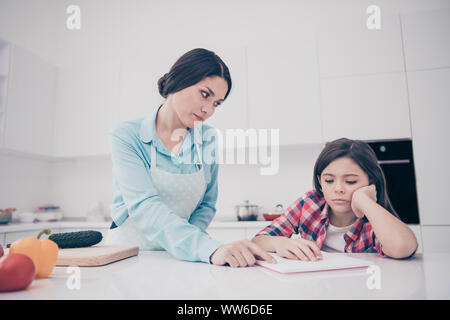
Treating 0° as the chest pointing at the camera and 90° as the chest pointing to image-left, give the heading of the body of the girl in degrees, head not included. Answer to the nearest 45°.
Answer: approximately 0°

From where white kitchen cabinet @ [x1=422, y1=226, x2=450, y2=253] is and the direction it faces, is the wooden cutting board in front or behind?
in front

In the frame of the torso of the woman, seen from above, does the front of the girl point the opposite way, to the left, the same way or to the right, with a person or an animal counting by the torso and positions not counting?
to the right

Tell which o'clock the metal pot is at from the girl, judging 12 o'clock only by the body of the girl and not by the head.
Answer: The metal pot is roughly at 5 o'clock from the girl.

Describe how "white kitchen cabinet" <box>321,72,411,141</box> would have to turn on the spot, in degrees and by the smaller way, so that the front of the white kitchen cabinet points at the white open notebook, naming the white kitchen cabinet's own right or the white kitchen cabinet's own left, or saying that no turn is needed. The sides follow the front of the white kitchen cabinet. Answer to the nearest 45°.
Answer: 0° — it already faces it

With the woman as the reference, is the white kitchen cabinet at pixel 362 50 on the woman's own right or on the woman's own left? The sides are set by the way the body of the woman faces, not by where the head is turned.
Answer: on the woman's own left
